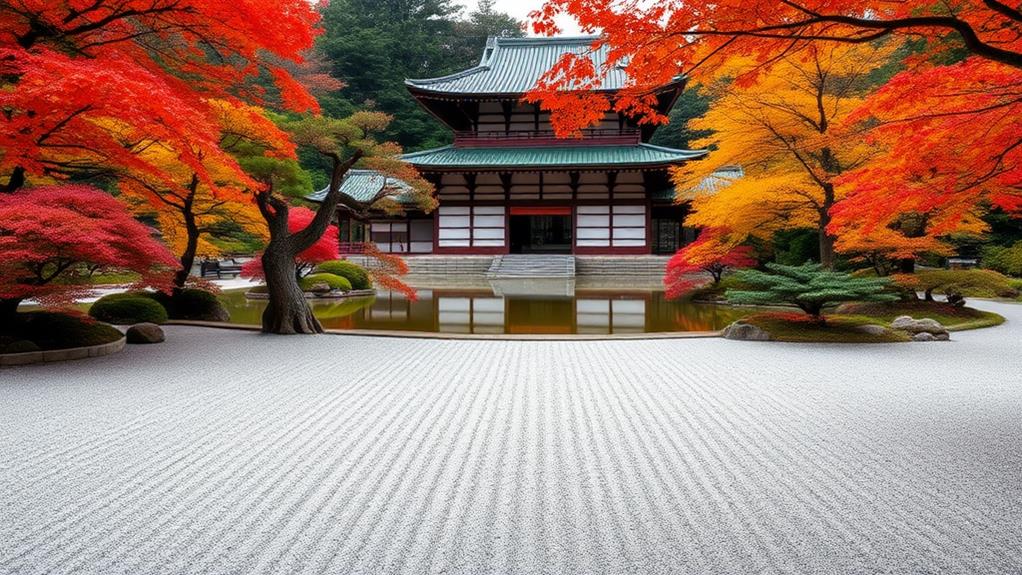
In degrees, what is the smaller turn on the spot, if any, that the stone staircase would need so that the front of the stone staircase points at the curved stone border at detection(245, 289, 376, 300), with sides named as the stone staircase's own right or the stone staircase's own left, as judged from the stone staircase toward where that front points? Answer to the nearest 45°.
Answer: approximately 45° to the stone staircase's own right

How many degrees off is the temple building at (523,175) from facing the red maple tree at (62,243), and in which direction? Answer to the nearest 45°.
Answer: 0° — it already faces it

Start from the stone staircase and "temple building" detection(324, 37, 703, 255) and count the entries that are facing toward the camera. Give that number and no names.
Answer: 2

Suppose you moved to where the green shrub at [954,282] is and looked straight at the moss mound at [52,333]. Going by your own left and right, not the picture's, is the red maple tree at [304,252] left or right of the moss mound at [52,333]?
right

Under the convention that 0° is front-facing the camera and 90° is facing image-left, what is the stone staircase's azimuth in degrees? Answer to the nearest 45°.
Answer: approximately 0°

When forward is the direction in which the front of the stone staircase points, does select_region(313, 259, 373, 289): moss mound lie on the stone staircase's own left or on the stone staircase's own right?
on the stone staircase's own right
